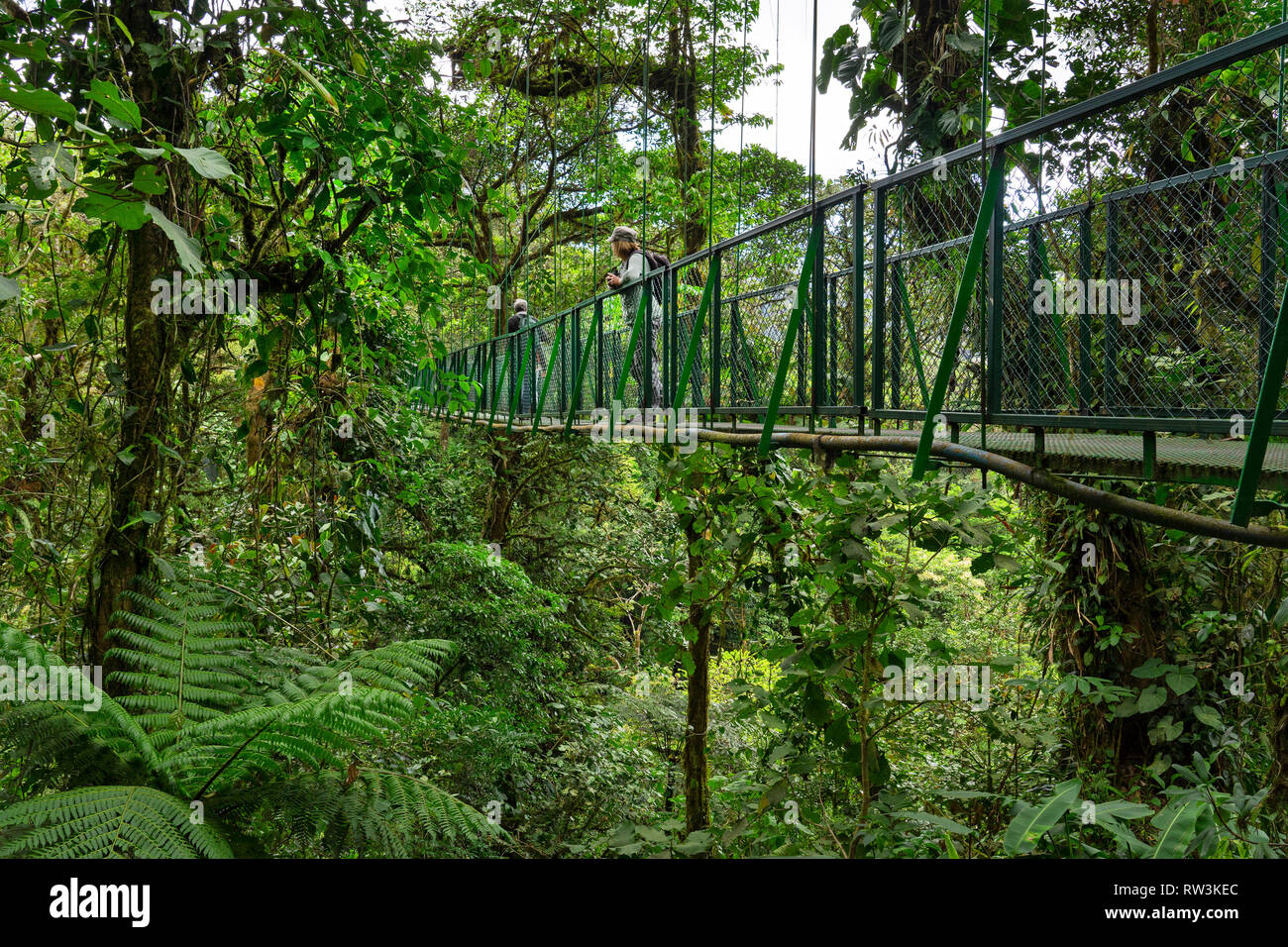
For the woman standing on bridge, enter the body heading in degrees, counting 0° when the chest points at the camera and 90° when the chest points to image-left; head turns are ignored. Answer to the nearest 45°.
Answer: approximately 90°
